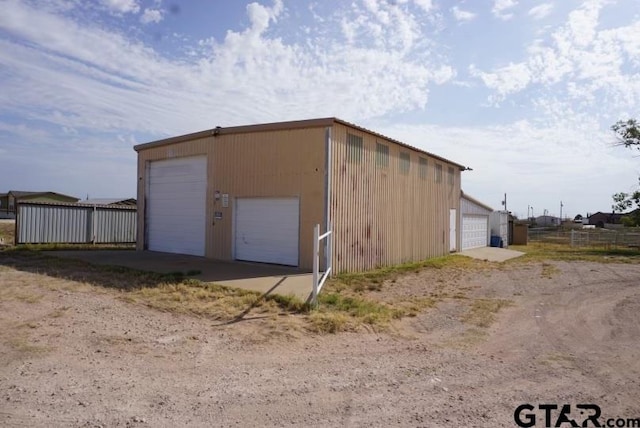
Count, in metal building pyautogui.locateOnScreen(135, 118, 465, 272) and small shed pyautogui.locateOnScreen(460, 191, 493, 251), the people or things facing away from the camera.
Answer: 0

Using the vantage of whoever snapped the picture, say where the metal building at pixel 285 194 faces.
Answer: facing the viewer and to the left of the viewer

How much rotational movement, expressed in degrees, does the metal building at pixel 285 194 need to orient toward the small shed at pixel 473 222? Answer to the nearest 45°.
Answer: approximately 180°

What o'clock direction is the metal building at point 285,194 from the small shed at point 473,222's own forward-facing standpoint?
The metal building is roughly at 2 o'clock from the small shed.
